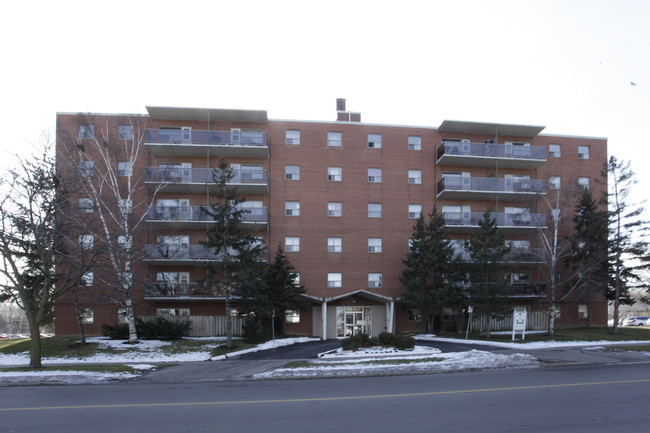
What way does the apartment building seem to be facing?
toward the camera

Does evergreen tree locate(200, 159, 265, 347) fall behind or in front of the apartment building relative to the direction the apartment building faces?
in front

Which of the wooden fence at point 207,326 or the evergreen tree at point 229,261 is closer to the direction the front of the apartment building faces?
the evergreen tree

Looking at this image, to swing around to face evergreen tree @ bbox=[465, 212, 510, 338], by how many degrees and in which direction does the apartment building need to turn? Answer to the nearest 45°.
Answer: approximately 45° to its left

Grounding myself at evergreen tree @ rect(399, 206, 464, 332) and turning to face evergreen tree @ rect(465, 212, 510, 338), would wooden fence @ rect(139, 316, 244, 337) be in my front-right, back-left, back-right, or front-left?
back-right

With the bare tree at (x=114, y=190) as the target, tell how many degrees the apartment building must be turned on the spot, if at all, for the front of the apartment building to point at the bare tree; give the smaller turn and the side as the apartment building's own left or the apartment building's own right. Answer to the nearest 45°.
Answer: approximately 45° to the apartment building's own right
